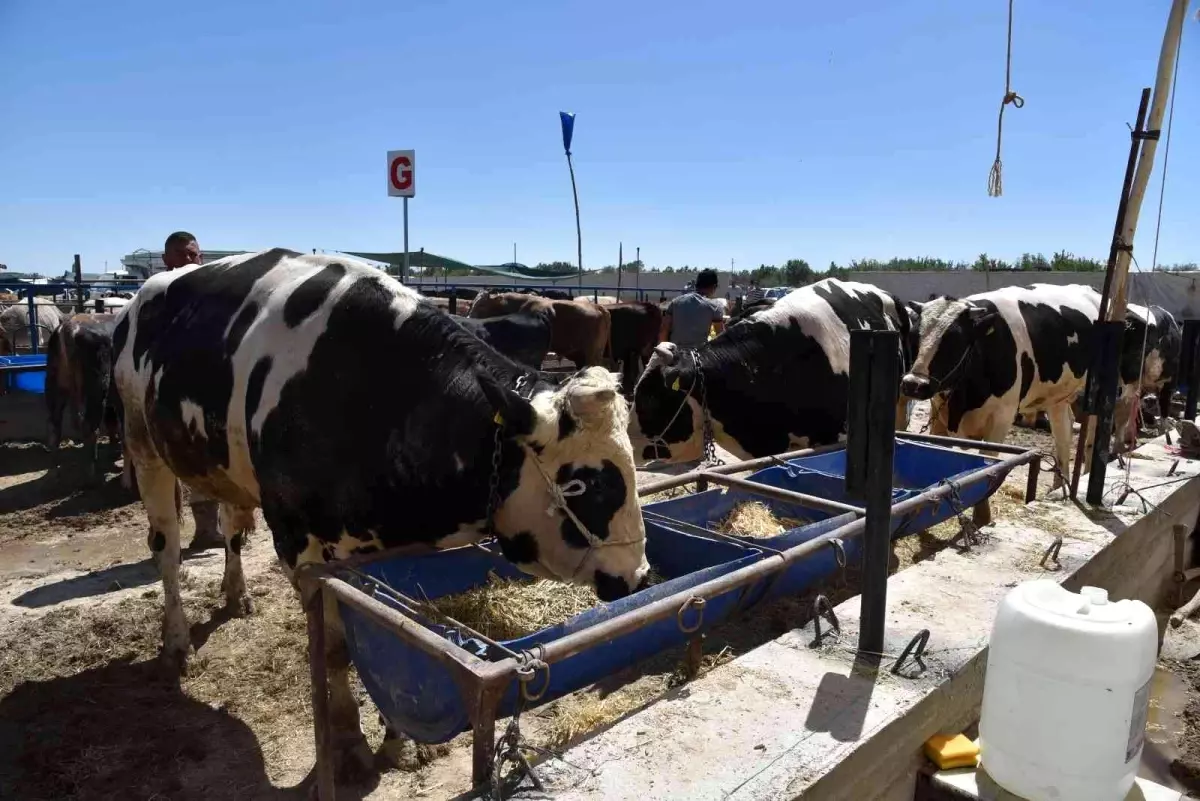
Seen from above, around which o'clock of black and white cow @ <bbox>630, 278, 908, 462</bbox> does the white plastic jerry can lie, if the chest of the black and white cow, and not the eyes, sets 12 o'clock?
The white plastic jerry can is roughly at 10 o'clock from the black and white cow.

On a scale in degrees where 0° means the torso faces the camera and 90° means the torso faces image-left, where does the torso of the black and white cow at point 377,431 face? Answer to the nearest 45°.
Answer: approximately 315°

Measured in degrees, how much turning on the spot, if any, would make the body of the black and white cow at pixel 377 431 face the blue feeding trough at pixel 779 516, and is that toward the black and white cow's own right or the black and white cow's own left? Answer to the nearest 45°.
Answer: approximately 45° to the black and white cow's own left

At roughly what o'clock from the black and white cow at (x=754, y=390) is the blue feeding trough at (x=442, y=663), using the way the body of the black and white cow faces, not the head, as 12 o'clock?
The blue feeding trough is roughly at 11 o'clock from the black and white cow.

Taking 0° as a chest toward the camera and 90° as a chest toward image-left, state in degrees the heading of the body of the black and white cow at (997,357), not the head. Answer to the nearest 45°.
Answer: approximately 45°

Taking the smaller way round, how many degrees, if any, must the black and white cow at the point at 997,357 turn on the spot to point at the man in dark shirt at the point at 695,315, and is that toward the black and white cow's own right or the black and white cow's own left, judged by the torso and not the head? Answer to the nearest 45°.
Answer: approximately 90° to the black and white cow's own right

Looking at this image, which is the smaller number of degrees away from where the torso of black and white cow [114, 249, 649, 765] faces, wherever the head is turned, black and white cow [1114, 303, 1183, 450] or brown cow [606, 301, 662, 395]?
the black and white cow

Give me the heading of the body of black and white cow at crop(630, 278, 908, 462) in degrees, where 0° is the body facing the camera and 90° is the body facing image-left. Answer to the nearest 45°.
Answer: approximately 45°

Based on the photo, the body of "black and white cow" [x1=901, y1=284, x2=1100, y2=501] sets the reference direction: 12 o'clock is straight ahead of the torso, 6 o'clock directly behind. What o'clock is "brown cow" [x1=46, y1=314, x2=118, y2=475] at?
The brown cow is roughly at 1 o'clock from the black and white cow.
